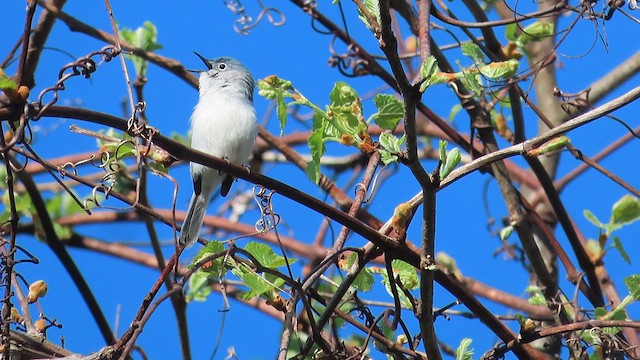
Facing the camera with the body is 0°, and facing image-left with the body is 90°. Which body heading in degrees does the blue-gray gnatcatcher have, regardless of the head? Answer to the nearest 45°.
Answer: approximately 45°
